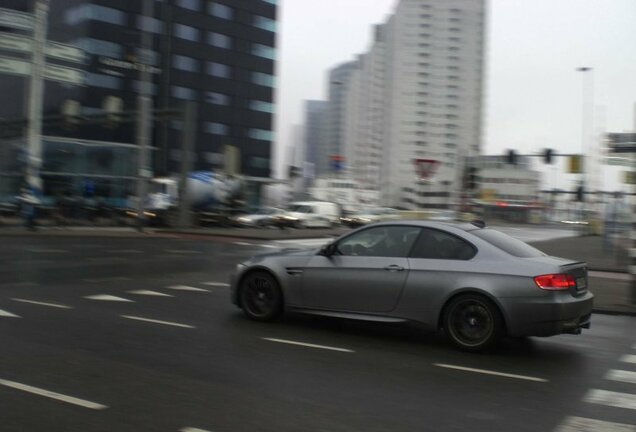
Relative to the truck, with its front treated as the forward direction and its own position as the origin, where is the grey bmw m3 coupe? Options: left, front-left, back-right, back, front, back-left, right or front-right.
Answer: left

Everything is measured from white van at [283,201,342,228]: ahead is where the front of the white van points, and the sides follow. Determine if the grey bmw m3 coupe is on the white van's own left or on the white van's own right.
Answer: on the white van's own left

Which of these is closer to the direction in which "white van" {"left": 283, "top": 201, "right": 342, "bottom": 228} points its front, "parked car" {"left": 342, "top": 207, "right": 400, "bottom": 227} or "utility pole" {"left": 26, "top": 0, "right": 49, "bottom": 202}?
the utility pole

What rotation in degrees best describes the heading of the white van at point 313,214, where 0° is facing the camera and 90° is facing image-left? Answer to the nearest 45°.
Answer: approximately 45°

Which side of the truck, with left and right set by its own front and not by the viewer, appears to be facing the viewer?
left

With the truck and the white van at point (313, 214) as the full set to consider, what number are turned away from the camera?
0
